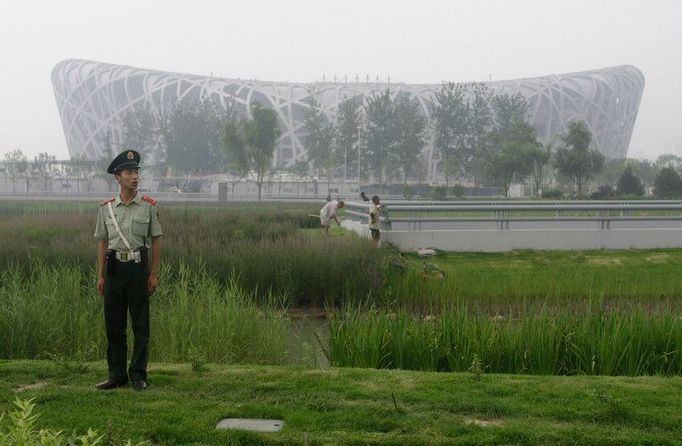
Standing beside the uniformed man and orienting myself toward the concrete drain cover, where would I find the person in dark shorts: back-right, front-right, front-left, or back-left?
back-left

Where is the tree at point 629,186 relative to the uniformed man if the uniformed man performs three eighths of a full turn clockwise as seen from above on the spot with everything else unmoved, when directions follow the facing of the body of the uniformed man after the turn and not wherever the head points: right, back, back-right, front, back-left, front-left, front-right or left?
right

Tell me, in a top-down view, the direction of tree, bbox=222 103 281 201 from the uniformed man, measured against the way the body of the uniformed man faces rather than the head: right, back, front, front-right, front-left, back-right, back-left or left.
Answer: back

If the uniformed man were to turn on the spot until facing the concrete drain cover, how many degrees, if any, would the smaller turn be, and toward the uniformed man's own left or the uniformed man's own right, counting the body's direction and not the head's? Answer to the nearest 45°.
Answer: approximately 45° to the uniformed man's own left

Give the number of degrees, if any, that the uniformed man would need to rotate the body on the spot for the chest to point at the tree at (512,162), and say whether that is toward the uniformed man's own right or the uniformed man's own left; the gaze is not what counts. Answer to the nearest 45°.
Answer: approximately 135° to the uniformed man's own left

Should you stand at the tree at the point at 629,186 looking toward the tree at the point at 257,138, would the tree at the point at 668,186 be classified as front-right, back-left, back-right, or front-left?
back-left

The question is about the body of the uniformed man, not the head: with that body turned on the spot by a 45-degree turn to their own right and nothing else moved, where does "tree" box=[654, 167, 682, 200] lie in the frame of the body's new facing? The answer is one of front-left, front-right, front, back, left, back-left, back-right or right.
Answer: back

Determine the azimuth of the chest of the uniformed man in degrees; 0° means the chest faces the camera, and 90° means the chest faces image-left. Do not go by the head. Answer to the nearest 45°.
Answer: approximately 0°

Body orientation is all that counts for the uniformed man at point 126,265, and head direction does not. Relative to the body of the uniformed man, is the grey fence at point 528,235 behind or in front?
behind

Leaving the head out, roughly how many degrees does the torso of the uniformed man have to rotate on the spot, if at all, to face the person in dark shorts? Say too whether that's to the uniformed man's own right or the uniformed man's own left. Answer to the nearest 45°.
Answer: approximately 135° to the uniformed man's own left

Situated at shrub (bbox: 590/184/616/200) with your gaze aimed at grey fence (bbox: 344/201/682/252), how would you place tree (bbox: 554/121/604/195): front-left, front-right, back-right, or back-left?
back-right

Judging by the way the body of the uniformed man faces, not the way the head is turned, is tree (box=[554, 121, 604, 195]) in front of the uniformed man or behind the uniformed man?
behind
